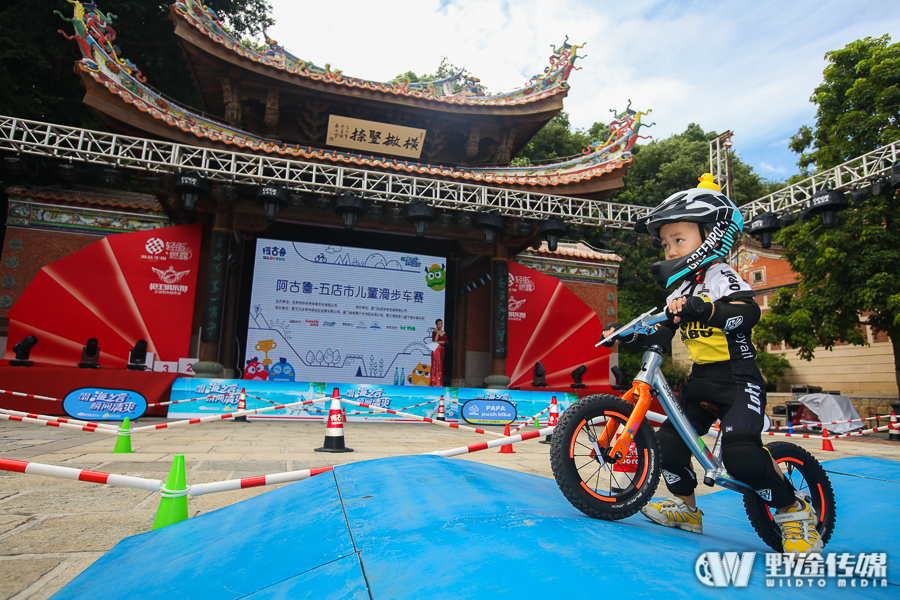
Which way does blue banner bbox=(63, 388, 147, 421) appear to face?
toward the camera

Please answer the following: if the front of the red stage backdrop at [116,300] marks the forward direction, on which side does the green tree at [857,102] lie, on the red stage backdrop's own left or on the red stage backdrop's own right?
on the red stage backdrop's own left

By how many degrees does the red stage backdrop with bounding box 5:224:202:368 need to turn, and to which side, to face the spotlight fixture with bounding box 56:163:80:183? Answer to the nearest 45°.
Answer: approximately 45° to its right

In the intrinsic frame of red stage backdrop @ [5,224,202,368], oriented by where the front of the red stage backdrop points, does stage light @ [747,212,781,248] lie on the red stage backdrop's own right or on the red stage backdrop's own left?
on the red stage backdrop's own left

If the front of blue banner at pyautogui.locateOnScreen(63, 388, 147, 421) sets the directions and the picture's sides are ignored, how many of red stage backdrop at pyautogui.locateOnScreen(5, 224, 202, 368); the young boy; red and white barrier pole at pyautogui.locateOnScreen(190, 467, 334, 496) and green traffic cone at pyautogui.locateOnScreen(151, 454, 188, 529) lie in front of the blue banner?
3

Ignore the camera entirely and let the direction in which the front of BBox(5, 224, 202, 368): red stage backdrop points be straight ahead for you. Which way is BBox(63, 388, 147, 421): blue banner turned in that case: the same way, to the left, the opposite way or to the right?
the same way

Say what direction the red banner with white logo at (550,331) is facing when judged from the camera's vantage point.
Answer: facing the viewer

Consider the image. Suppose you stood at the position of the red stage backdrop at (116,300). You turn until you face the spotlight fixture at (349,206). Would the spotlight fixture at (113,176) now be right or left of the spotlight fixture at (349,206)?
right

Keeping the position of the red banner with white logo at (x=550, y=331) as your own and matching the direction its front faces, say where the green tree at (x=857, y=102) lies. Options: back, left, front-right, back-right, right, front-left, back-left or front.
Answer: left

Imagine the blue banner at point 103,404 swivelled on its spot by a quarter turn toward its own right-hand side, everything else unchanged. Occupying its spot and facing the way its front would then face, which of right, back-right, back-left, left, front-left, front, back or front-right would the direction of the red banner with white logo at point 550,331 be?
back

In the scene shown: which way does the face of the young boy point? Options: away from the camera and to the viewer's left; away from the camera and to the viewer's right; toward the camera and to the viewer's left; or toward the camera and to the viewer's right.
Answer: toward the camera and to the viewer's left

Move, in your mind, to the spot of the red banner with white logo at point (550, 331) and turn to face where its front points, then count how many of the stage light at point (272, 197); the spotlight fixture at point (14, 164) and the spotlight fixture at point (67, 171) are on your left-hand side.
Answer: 0

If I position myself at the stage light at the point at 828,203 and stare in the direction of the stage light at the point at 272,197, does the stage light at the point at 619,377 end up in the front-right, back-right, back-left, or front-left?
front-right

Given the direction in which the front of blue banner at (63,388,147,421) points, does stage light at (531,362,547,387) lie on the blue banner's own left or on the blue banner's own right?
on the blue banner's own left
